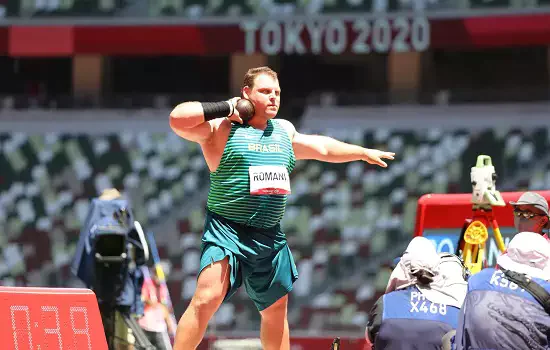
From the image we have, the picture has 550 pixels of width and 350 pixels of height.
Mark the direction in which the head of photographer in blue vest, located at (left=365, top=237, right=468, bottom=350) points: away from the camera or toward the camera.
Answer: away from the camera

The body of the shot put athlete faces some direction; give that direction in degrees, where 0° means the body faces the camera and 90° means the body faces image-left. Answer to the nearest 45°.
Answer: approximately 315°

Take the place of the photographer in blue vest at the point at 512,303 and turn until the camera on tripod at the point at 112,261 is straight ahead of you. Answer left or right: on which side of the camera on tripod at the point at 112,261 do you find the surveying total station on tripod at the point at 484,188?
right
